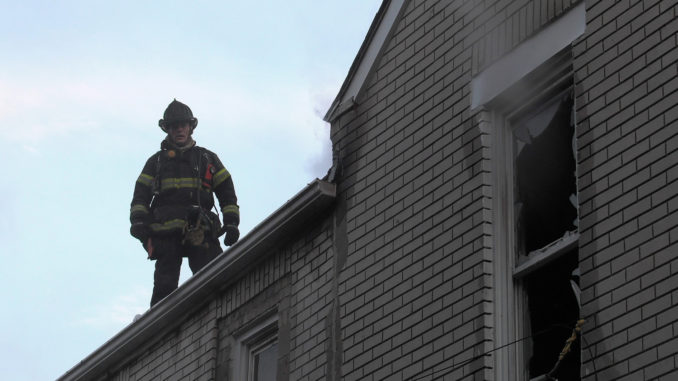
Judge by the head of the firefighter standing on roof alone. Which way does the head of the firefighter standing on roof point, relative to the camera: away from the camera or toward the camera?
toward the camera

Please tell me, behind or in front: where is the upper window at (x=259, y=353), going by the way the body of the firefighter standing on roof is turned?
in front

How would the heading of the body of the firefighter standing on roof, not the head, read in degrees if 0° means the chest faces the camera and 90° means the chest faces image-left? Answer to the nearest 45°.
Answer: approximately 0°
